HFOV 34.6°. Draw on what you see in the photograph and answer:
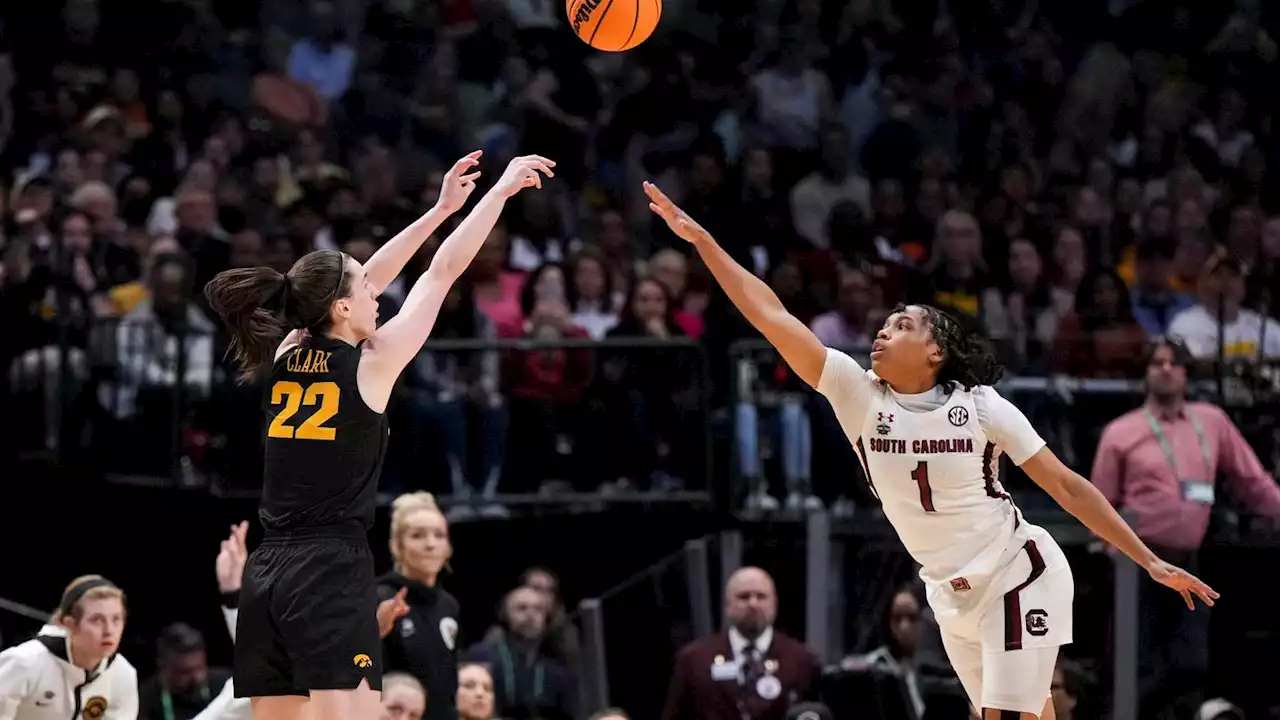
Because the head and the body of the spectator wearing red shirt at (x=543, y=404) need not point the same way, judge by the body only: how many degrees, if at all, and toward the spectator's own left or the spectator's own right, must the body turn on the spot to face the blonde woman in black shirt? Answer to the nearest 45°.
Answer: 0° — they already face them

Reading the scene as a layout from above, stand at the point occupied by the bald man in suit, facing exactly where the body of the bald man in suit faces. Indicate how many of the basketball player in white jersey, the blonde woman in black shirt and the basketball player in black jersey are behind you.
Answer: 0

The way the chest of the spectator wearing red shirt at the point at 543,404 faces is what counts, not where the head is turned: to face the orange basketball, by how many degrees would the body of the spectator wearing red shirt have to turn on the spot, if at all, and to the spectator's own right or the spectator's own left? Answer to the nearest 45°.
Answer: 0° — they already face it

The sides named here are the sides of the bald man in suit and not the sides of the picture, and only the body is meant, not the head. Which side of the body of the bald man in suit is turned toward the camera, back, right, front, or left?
front

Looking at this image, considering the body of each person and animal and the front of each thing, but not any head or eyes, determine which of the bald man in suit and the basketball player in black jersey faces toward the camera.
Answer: the bald man in suit

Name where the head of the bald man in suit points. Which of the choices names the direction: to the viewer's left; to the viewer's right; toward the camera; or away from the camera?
toward the camera

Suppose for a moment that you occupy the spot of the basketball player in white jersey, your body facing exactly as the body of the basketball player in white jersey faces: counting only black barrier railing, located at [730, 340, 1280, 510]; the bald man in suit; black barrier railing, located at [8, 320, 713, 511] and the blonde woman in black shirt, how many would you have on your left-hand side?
0

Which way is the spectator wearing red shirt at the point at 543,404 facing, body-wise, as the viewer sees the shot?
toward the camera

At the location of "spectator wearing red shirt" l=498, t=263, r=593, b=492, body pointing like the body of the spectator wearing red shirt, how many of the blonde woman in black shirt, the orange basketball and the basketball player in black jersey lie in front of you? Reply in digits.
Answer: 3

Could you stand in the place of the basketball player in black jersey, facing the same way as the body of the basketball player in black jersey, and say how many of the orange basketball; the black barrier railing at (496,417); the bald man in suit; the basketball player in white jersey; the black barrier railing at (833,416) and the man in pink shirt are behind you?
0

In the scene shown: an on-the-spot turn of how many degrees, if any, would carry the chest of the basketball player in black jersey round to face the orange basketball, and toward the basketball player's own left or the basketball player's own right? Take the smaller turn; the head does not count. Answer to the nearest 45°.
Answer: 0° — they already face it

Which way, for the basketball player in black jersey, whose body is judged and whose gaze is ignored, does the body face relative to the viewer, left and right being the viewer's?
facing away from the viewer and to the right of the viewer

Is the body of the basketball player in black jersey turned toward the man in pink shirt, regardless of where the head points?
yes

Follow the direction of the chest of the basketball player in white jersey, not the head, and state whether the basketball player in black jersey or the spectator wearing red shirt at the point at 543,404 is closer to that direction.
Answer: the basketball player in black jersey

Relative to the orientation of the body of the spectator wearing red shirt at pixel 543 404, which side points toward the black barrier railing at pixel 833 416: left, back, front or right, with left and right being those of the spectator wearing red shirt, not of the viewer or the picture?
left

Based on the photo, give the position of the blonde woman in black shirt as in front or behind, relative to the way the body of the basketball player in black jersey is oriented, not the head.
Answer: in front

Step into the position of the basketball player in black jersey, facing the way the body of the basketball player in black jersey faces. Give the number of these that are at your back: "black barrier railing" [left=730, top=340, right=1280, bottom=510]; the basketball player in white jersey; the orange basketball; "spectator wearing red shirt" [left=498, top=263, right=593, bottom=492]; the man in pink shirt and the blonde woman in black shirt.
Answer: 0

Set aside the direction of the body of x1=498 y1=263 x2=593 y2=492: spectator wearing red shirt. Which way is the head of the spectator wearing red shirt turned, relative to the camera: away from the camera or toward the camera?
toward the camera

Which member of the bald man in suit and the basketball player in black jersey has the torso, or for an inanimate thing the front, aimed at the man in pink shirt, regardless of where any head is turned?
the basketball player in black jersey

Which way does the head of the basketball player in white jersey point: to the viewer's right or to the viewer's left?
to the viewer's left

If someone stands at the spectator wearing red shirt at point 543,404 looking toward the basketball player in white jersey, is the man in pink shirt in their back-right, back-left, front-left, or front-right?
front-left
